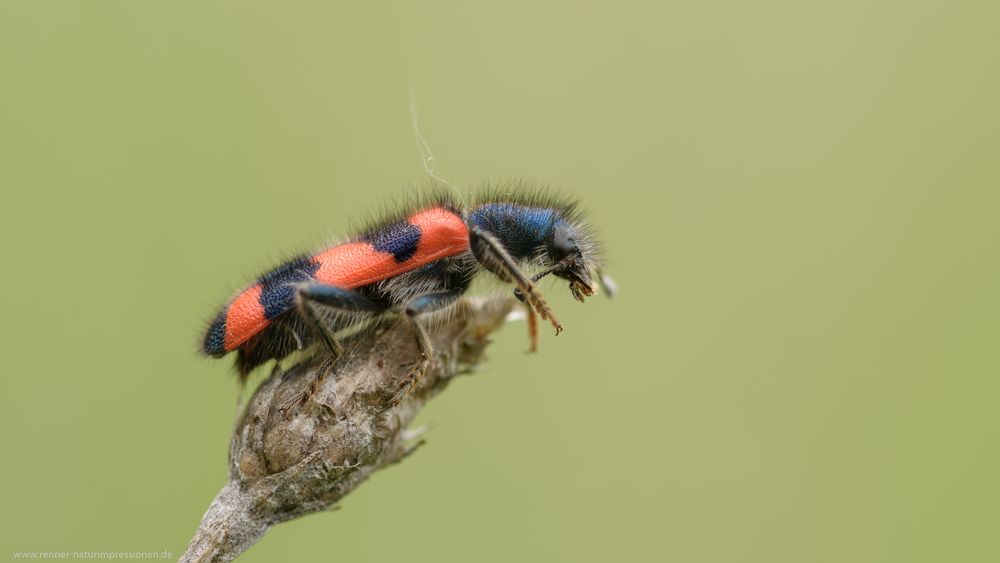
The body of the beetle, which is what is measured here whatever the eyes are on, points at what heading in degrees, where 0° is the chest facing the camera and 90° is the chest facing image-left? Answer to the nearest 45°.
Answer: approximately 270°
